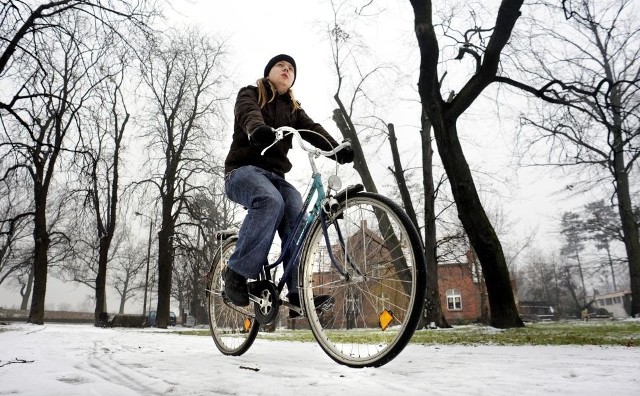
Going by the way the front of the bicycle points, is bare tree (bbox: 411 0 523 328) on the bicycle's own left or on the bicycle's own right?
on the bicycle's own left

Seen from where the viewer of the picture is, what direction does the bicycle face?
facing the viewer and to the right of the viewer

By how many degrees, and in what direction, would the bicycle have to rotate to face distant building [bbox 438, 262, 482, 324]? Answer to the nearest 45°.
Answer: approximately 135° to its left
